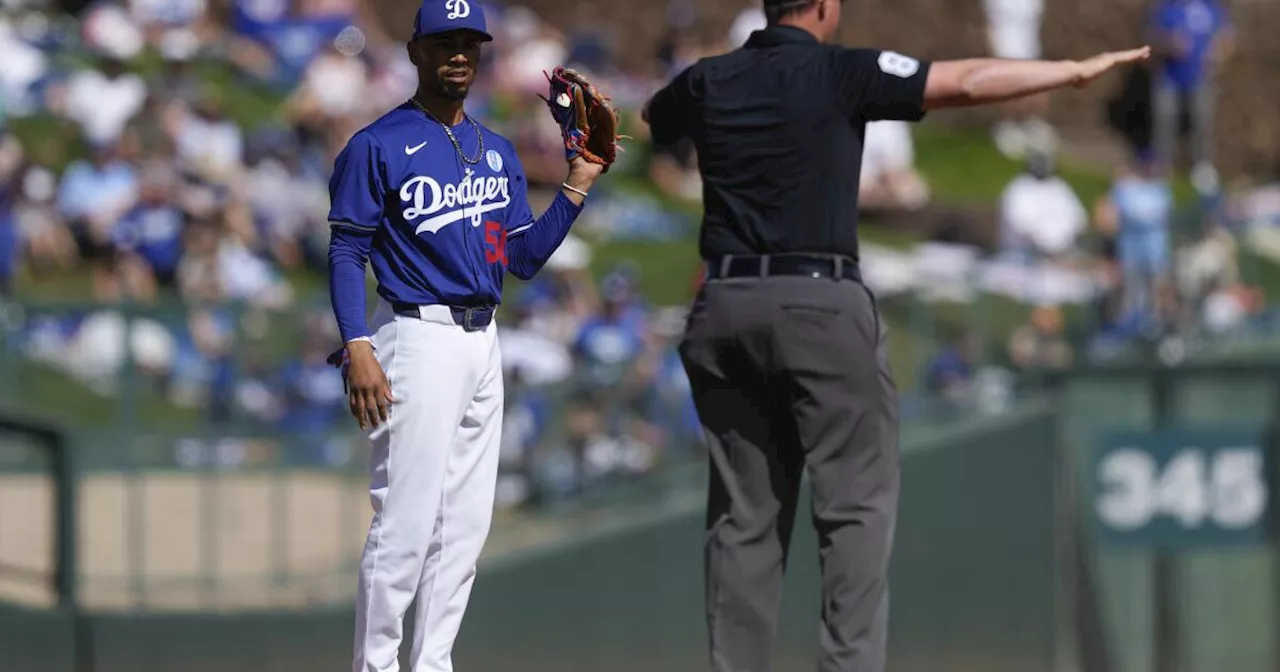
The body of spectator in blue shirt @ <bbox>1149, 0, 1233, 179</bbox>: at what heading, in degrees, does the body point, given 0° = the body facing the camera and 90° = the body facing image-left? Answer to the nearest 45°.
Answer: approximately 0°

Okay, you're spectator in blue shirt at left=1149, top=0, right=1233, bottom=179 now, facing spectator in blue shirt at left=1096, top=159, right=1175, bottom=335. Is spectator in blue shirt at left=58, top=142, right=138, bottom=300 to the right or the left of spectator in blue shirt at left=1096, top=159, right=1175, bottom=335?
right

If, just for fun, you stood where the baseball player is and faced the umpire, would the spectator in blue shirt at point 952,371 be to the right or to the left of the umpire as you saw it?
left

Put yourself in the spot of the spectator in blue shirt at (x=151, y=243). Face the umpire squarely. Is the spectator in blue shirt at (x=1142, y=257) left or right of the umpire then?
left

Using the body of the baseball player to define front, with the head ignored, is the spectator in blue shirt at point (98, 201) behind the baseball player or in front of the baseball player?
behind

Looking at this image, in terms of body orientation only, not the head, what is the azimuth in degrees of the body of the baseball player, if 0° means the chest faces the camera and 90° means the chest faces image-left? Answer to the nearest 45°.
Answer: approximately 315°
